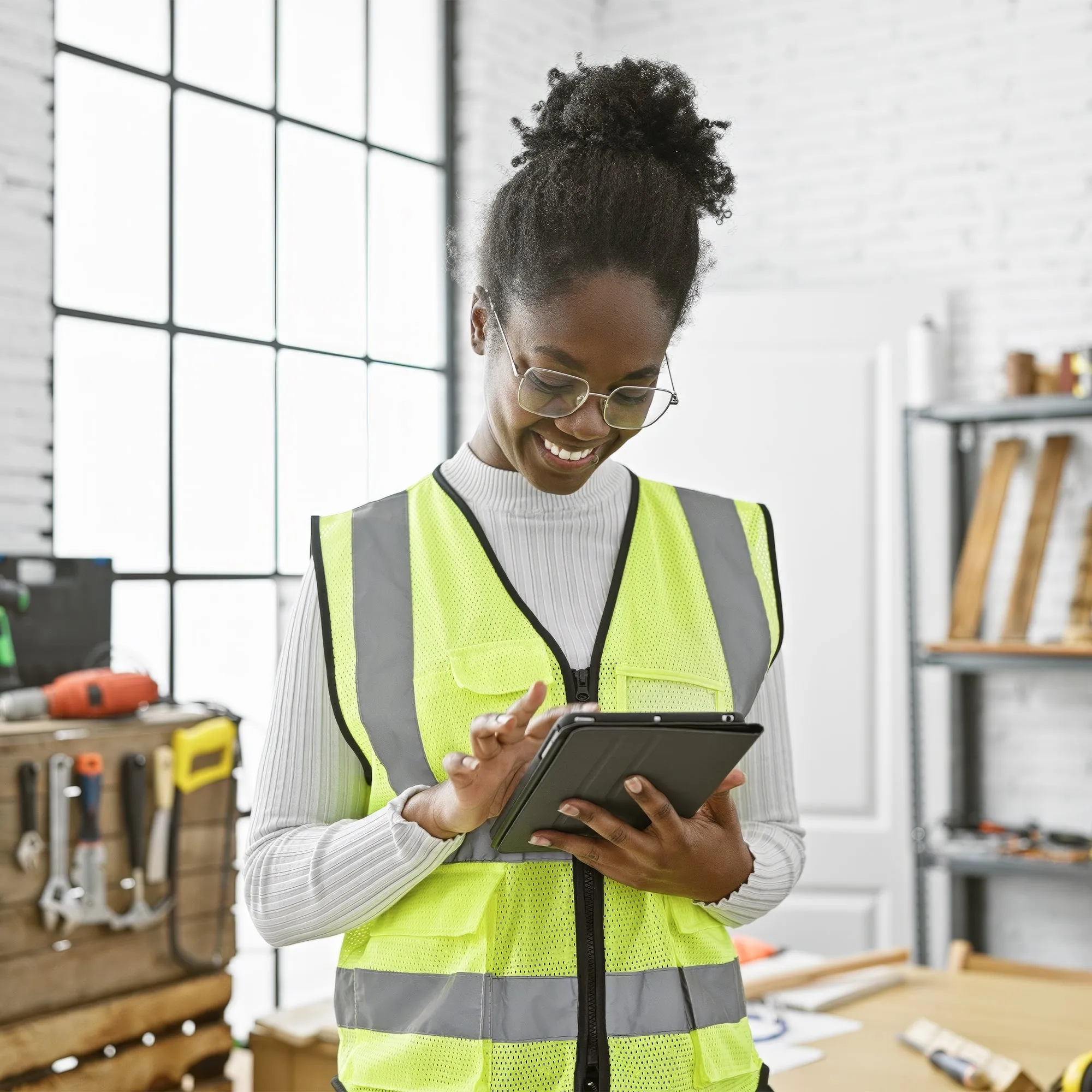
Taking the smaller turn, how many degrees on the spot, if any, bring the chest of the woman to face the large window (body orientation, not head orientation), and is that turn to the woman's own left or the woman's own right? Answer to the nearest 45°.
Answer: approximately 180°

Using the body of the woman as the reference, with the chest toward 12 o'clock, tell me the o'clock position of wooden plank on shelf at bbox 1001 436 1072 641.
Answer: The wooden plank on shelf is roughly at 7 o'clock from the woman.

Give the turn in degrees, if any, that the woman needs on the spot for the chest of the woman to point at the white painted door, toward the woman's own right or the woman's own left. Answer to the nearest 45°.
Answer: approximately 180°

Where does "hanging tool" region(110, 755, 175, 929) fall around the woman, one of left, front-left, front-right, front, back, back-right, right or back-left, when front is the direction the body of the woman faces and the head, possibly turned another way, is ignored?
back-right

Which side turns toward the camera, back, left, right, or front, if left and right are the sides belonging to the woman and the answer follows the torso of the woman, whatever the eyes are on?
front

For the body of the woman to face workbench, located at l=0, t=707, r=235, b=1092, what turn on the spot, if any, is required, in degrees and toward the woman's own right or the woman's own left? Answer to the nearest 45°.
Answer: approximately 135° to the woman's own right

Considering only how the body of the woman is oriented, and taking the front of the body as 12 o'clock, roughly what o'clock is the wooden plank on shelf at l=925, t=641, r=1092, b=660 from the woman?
The wooden plank on shelf is roughly at 7 o'clock from the woman.

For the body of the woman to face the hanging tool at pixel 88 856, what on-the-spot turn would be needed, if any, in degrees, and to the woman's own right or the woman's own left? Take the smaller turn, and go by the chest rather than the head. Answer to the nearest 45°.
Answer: approximately 135° to the woman's own right

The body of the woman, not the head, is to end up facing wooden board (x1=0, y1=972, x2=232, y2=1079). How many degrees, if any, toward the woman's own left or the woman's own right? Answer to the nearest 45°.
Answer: approximately 135° to the woman's own right

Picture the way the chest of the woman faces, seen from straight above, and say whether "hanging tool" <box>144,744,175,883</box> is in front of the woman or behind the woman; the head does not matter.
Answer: behind

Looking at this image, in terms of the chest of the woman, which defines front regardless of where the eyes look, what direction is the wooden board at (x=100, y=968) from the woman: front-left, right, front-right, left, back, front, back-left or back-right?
back-right
